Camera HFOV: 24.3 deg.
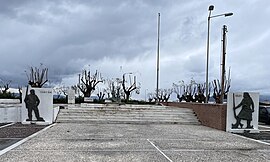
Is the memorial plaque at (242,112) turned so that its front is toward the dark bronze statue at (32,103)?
no

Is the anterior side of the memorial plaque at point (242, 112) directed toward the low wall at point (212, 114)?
no

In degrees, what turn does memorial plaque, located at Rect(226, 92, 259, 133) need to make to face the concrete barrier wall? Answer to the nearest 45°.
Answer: approximately 90° to its right

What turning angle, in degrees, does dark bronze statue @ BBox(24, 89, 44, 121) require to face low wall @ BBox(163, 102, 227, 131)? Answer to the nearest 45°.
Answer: approximately 90° to its left

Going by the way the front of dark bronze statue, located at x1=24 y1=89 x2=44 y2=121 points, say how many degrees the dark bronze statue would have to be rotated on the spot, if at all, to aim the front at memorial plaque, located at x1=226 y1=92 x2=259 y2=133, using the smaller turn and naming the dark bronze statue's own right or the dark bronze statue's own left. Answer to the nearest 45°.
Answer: approximately 45° to the dark bronze statue's own left

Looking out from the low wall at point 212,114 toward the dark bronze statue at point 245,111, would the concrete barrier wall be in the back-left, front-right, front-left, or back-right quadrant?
back-right

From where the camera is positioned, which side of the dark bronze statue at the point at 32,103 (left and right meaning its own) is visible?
front

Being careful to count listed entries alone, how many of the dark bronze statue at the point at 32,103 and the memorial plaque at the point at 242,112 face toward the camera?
2

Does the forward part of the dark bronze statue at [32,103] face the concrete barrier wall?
no

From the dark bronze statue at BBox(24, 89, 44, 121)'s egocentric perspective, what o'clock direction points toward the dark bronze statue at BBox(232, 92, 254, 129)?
the dark bronze statue at BBox(232, 92, 254, 129) is roughly at 10 o'clock from the dark bronze statue at BBox(24, 89, 44, 121).

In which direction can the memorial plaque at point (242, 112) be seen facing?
toward the camera
